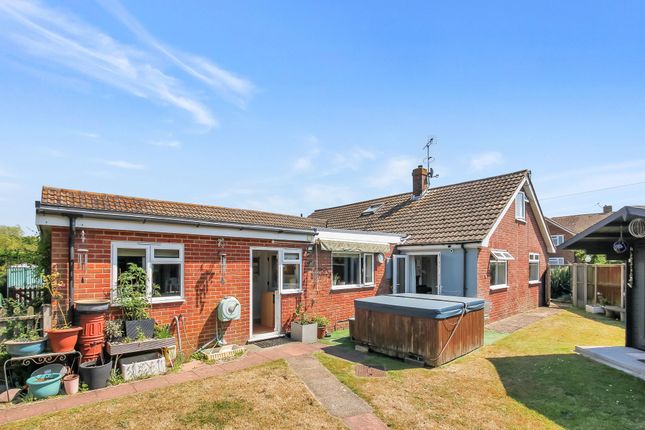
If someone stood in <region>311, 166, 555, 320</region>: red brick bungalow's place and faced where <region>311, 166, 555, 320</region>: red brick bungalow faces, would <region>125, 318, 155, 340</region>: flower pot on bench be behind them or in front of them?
in front

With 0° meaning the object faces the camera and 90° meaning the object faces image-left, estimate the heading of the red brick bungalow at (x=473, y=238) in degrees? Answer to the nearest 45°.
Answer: approximately 45°

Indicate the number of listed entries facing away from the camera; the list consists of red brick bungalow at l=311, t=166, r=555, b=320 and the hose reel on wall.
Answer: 0

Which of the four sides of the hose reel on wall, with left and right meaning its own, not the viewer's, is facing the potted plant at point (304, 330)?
left

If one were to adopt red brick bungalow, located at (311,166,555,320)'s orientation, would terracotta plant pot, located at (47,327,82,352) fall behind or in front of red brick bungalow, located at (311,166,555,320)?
in front

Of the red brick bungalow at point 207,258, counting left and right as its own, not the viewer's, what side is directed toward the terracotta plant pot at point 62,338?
right

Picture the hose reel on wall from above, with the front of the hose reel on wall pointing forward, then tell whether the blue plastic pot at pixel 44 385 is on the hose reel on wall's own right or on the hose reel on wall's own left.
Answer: on the hose reel on wall's own right
